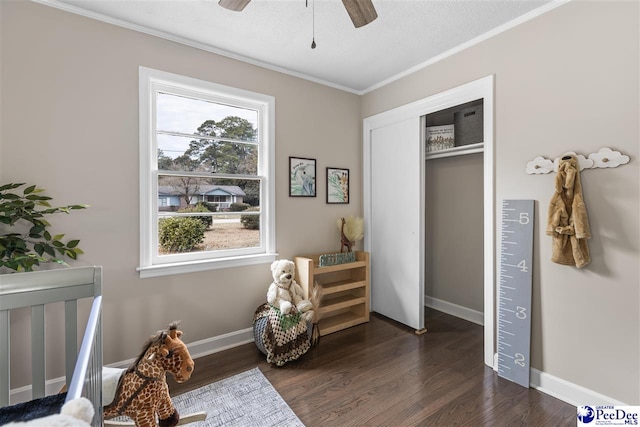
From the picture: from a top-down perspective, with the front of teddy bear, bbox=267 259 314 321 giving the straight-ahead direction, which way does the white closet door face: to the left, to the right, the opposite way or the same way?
to the right

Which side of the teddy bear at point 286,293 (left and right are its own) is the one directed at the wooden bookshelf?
left

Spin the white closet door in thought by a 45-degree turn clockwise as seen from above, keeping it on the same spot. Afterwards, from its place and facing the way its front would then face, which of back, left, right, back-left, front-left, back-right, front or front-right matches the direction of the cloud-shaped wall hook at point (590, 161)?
back-left

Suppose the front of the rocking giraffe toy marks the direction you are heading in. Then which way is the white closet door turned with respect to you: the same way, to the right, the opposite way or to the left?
the opposite way

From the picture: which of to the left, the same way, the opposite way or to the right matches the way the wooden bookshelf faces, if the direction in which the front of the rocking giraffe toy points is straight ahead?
to the right

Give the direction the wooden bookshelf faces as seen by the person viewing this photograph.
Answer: facing the viewer and to the right of the viewer

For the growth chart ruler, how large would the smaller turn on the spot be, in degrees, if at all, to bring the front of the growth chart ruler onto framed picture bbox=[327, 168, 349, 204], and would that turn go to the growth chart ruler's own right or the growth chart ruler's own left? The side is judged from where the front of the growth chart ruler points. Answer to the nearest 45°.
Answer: approximately 45° to the growth chart ruler's own right

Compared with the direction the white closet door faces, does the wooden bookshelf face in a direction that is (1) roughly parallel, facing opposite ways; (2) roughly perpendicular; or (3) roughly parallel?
roughly perpendicular

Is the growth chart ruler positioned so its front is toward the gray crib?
yes

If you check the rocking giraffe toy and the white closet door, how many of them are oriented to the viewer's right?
1

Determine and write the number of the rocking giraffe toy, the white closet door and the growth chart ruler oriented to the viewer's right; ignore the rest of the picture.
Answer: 1

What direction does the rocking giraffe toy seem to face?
to the viewer's right
